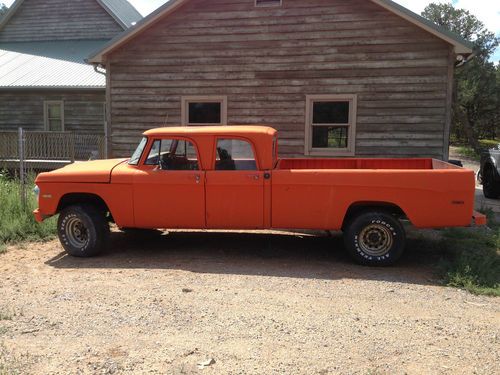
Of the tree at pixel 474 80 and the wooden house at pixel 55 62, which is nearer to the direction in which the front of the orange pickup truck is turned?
the wooden house

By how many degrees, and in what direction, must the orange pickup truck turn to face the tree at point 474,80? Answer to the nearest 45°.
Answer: approximately 135° to its right

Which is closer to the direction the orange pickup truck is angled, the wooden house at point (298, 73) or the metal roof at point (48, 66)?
the metal roof

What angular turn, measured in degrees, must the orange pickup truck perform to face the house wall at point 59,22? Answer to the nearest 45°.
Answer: approximately 45° to its right

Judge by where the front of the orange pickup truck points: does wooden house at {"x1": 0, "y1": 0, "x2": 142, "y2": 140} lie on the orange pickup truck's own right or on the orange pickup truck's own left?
on the orange pickup truck's own right

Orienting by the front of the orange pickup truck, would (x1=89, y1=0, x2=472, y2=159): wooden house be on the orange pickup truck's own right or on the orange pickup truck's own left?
on the orange pickup truck's own right

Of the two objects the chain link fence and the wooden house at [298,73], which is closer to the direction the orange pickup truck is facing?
the chain link fence

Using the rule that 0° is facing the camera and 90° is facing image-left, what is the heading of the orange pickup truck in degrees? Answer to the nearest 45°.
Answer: approximately 90°

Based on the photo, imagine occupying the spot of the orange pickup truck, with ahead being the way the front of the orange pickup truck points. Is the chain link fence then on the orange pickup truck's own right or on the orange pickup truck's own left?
on the orange pickup truck's own right

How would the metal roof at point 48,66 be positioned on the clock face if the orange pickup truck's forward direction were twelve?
The metal roof is roughly at 2 o'clock from the orange pickup truck.

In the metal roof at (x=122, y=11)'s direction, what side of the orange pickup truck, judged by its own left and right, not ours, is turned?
right
